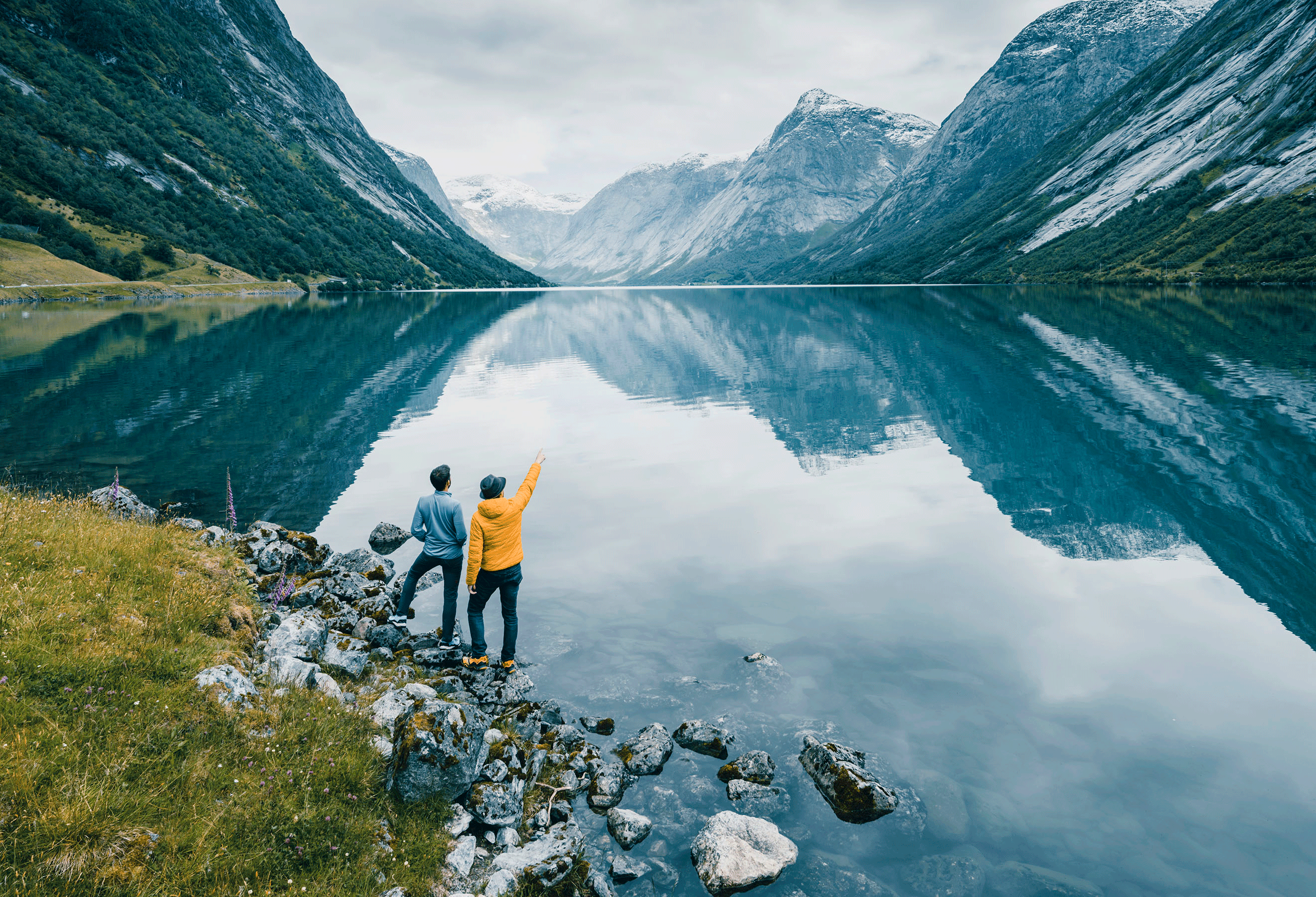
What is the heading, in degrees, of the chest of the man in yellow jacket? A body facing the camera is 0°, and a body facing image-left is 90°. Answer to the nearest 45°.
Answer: approximately 180°

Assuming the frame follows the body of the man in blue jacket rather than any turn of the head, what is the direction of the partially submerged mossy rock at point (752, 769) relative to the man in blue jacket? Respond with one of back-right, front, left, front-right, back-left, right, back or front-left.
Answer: back-right

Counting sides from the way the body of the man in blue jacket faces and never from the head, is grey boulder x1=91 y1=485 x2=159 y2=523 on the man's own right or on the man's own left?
on the man's own left

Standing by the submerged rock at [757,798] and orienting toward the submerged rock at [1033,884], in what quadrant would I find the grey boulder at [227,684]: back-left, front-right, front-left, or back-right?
back-right

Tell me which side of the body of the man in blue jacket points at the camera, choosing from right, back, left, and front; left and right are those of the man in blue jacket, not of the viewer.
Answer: back

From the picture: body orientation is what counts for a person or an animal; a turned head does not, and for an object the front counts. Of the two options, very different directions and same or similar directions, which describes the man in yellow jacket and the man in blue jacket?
same or similar directions

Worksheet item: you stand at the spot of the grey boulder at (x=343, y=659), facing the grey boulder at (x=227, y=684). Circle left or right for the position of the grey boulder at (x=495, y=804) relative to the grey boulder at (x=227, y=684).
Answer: left

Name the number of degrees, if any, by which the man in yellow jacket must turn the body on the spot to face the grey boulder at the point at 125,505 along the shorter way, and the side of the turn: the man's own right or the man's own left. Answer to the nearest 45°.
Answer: approximately 45° to the man's own left

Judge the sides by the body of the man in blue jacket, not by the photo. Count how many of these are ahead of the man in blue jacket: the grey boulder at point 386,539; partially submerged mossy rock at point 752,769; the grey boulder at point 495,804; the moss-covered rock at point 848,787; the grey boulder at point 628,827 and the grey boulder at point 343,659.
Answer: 1

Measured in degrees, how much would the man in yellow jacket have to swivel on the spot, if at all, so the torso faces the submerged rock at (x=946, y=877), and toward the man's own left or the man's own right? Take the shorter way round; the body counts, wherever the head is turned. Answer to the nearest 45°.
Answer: approximately 135° to the man's own right

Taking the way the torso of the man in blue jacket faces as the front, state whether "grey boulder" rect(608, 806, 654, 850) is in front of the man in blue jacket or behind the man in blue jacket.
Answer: behind

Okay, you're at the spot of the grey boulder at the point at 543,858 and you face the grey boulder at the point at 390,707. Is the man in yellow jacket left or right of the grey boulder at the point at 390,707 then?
right

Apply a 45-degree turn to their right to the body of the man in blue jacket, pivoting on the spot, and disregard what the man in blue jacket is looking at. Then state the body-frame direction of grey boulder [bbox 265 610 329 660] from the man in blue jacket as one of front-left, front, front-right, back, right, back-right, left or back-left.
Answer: back

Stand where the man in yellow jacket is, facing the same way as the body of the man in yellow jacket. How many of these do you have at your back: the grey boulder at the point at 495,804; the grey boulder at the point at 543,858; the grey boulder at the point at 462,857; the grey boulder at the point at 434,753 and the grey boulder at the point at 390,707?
5

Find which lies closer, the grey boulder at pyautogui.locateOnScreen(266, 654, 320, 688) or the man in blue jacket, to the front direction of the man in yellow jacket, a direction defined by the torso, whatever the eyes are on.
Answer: the man in blue jacket

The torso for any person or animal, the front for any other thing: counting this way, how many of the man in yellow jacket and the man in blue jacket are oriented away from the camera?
2

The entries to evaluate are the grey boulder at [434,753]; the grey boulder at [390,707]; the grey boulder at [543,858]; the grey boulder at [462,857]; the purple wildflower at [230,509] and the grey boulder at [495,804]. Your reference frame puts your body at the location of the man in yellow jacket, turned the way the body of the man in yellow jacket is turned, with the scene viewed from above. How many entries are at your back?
5
